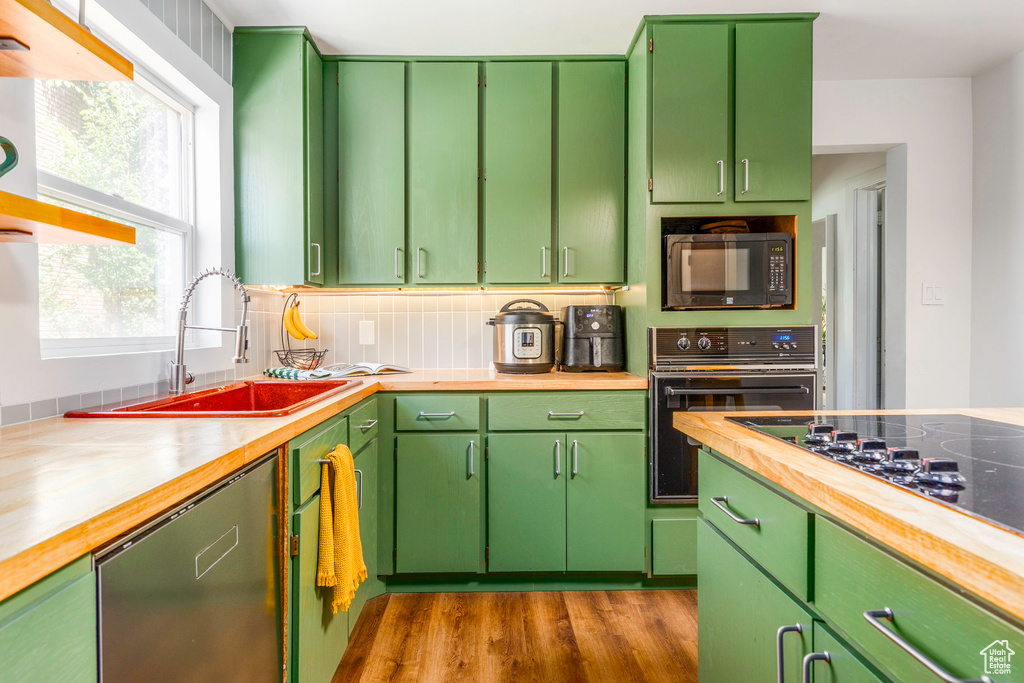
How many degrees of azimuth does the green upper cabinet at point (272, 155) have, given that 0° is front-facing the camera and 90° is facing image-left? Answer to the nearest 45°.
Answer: approximately 270°

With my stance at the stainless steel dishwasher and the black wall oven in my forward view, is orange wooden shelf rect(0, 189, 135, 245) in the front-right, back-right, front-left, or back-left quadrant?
back-left

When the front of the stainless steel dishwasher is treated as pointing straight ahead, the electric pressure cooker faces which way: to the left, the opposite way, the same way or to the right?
to the right

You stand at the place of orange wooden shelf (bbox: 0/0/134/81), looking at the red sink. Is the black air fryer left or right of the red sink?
right

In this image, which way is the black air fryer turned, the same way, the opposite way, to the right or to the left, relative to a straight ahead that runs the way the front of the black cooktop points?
to the left

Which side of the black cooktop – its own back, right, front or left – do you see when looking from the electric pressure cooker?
right

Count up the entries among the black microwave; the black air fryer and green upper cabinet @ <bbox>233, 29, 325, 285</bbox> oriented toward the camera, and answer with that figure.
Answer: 2

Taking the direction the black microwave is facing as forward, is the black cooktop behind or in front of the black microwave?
in front

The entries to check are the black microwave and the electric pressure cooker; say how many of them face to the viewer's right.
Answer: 0
